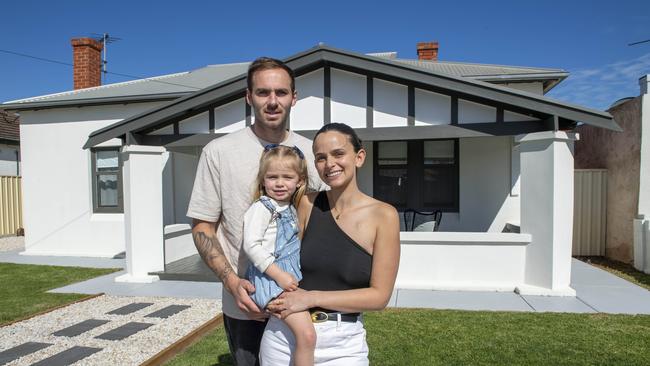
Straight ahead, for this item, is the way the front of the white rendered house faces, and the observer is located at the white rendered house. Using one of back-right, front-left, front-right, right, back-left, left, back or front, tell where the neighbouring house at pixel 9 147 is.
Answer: back-right

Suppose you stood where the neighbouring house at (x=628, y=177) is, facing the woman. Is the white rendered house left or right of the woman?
right

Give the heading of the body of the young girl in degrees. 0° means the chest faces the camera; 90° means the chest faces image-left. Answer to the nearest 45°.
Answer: approximately 315°

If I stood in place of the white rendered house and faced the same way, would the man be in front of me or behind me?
in front

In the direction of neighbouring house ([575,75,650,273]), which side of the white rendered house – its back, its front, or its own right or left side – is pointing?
left

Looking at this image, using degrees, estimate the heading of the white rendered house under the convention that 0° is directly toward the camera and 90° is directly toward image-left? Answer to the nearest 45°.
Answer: approximately 0°

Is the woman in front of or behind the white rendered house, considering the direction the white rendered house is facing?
in front
